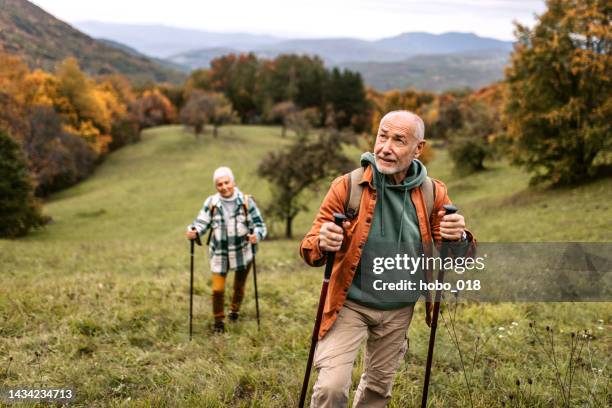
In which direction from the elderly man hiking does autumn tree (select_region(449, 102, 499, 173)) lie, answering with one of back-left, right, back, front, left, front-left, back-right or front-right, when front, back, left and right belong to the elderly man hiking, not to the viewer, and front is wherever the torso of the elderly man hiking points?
back

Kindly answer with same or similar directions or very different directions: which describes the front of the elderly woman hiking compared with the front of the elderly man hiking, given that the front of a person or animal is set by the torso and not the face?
same or similar directions

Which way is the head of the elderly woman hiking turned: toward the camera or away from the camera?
toward the camera

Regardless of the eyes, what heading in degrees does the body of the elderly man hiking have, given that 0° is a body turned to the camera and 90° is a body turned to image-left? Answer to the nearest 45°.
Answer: approximately 0°

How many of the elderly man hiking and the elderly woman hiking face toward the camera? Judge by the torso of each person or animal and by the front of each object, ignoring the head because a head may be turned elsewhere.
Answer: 2

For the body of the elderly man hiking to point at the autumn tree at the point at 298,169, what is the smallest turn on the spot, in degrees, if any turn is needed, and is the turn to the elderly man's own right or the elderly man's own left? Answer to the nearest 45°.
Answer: approximately 180°

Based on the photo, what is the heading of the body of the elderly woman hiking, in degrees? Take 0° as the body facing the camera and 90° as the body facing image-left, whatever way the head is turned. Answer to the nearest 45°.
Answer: approximately 0°

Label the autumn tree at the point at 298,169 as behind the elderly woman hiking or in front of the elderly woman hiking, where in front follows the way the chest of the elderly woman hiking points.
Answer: behind

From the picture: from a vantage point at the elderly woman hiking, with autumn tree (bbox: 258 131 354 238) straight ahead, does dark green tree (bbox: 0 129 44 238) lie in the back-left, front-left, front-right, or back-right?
front-left

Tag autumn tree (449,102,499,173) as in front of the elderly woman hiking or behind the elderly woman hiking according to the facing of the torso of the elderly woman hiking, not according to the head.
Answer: behind
